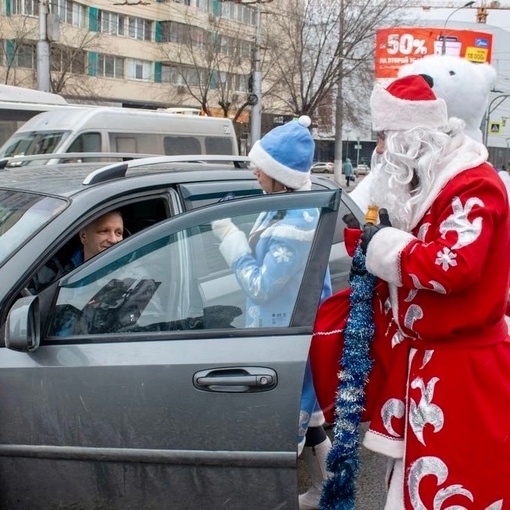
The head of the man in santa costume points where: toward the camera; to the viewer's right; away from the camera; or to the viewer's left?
to the viewer's left

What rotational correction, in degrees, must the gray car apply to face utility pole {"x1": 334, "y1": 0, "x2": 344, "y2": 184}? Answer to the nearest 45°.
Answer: approximately 135° to its right

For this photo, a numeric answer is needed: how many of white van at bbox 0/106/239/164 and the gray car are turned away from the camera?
0

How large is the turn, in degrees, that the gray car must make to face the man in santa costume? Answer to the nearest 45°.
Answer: approximately 135° to its left

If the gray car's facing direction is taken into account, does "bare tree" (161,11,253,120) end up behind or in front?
behind

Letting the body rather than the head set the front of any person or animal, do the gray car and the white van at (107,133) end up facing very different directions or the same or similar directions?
same or similar directions

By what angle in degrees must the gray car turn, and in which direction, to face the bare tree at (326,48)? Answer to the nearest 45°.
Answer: approximately 135° to its right

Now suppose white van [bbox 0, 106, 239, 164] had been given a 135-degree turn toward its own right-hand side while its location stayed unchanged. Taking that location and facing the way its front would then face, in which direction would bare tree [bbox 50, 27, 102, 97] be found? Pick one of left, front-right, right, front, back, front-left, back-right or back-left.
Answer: front

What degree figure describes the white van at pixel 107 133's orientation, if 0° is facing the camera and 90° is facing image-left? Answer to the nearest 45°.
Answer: approximately 45°

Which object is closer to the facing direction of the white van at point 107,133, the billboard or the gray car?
the gray car

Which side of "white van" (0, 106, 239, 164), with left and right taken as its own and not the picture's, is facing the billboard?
back
